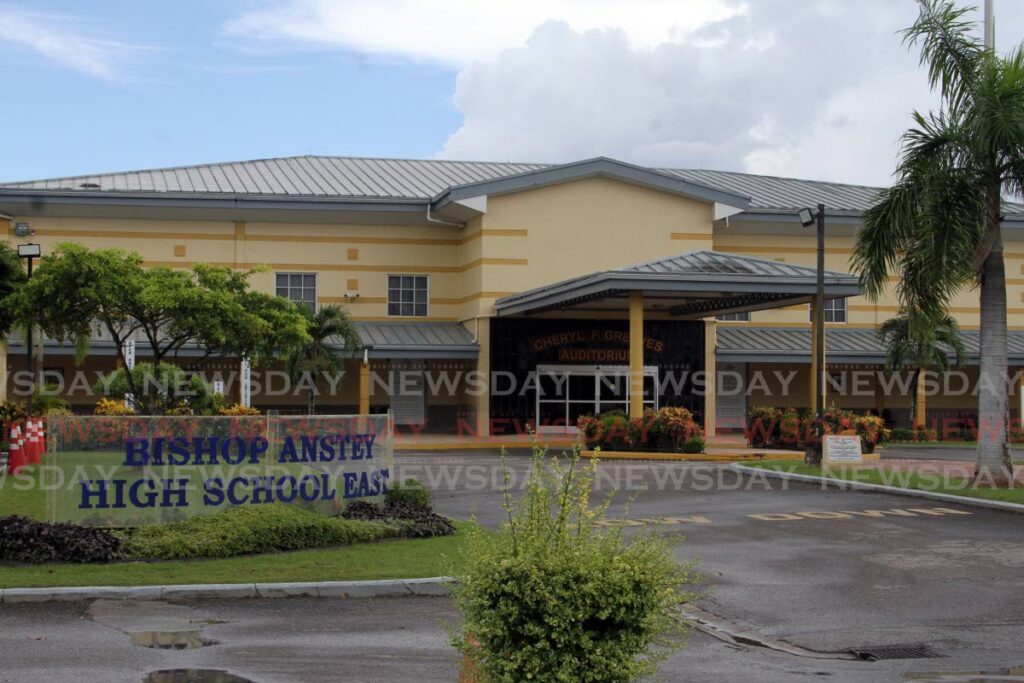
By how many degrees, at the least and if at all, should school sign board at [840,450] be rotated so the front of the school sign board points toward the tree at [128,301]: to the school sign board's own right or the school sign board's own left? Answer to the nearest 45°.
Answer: approximately 45° to the school sign board's own right

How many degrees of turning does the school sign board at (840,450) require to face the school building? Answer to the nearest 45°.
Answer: approximately 135° to its right

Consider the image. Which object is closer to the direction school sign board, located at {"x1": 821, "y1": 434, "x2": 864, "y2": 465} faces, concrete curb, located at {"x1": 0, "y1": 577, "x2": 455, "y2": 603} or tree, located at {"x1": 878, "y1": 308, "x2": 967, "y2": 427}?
the concrete curb

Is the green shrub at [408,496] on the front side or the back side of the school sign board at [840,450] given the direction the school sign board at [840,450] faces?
on the front side

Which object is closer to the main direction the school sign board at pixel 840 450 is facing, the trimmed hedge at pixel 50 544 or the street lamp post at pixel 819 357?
the trimmed hedge

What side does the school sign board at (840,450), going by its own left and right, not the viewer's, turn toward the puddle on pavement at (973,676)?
front

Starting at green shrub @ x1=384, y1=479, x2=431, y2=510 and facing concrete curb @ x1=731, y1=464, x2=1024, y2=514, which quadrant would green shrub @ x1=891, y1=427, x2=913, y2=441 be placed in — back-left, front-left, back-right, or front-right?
front-left

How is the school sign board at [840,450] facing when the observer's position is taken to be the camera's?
facing the viewer

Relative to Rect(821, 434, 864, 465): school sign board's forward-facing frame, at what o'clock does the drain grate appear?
The drain grate is roughly at 12 o'clock from the school sign board.

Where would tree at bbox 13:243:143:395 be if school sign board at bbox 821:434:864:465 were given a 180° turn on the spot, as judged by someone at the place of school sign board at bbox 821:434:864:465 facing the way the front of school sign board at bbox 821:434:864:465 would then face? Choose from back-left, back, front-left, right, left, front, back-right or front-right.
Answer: back-left

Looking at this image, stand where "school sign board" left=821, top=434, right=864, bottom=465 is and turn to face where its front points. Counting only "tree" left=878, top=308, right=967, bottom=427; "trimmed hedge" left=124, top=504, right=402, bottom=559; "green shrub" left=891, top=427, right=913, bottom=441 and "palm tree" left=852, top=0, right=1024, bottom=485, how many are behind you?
2

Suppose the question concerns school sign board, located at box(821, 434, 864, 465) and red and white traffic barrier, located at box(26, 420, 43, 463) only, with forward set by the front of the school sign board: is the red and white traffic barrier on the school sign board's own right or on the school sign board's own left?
on the school sign board's own right

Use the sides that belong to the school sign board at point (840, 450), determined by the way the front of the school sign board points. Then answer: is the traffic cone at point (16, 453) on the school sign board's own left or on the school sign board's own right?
on the school sign board's own right
